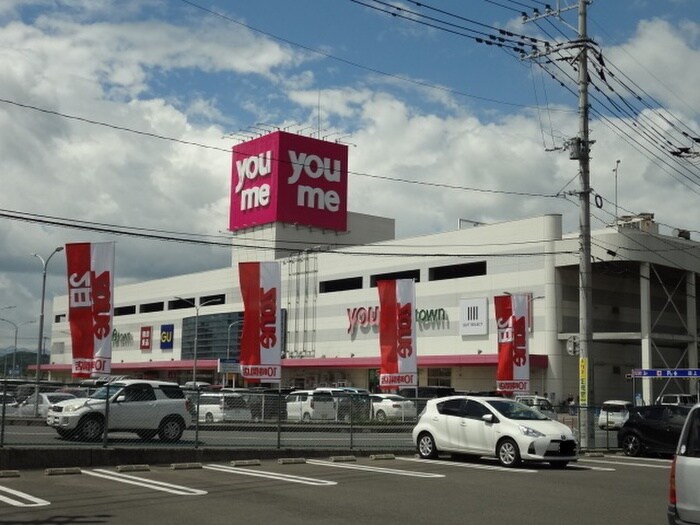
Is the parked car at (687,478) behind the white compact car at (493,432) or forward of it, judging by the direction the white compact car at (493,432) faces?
forward

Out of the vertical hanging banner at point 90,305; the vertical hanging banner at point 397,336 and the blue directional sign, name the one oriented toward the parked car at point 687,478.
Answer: the blue directional sign

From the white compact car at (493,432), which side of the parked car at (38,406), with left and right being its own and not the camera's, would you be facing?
left

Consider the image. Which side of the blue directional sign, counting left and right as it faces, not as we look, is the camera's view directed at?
front

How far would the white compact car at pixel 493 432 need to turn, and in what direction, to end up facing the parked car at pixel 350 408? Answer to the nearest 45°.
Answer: approximately 180°

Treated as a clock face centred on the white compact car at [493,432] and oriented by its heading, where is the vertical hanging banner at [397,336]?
The vertical hanging banner is roughly at 7 o'clock from the white compact car.
